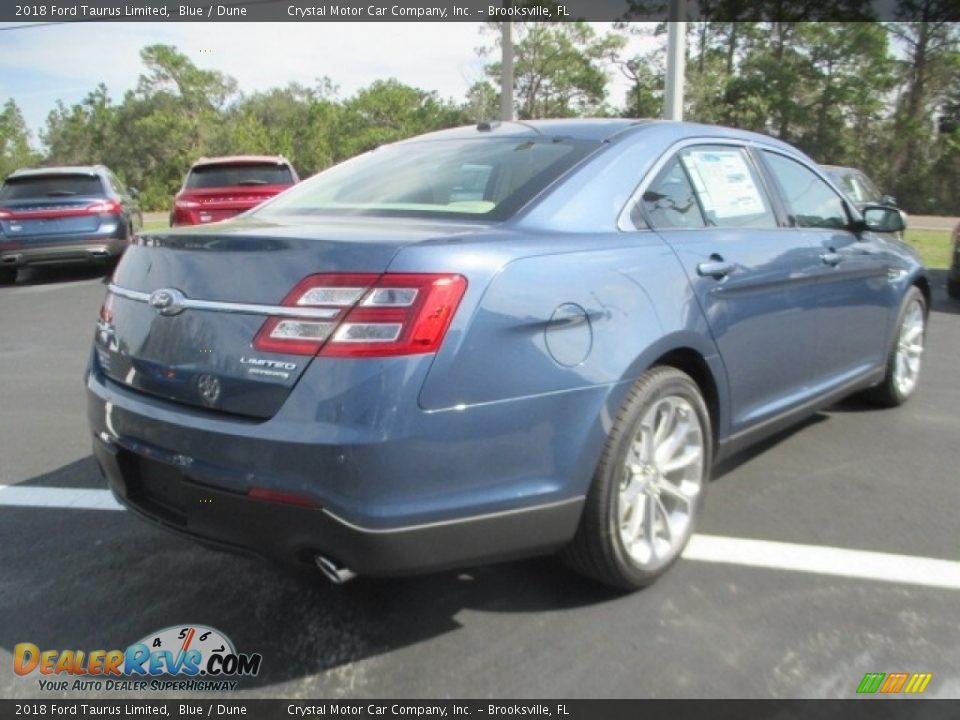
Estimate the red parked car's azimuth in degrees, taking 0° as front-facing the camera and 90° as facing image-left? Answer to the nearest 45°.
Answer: approximately 180°

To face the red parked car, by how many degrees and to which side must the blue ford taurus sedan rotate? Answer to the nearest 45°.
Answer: approximately 45° to its left

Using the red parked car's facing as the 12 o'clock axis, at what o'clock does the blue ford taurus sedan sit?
The blue ford taurus sedan is roughly at 6 o'clock from the red parked car.

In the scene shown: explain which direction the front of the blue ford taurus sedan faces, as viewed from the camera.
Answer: facing away from the viewer and to the right of the viewer
